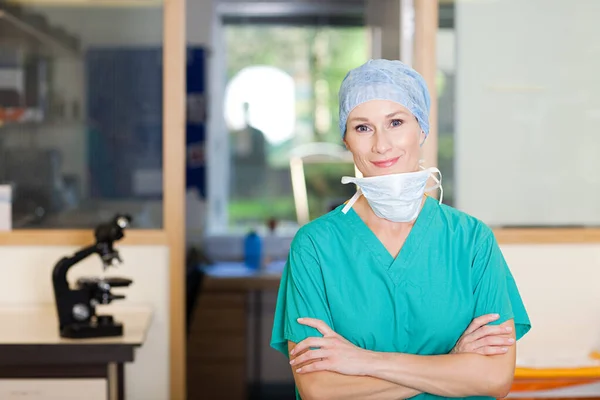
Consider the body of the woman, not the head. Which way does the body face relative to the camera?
toward the camera

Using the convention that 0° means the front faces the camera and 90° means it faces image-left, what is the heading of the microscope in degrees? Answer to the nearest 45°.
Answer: approximately 270°

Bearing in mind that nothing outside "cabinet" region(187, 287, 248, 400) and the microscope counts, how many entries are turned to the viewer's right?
1

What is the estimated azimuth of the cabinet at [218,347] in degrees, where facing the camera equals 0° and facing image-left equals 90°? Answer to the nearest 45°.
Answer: approximately 0°

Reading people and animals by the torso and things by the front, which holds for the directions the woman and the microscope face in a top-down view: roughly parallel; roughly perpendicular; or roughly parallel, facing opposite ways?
roughly perpendicular

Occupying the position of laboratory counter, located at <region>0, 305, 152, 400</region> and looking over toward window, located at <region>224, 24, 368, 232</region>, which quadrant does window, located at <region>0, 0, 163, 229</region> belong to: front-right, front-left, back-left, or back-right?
front-left

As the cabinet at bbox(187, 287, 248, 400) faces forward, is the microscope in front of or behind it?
in front

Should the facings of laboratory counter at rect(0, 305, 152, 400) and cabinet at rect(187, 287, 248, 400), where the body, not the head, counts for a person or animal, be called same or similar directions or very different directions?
same or similar directions

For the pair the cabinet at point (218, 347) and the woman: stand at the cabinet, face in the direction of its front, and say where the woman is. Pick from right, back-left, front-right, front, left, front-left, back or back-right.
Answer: front

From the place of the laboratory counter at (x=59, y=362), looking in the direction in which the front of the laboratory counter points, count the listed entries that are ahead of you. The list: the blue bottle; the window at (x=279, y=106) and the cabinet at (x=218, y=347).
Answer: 0

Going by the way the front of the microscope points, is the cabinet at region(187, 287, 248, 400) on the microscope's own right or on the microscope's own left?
on the microscope's own left

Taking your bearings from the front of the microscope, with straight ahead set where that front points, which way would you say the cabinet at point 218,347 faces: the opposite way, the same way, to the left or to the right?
to the right

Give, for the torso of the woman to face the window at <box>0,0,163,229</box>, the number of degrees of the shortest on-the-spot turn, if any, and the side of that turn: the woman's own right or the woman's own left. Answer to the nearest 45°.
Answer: approximately 135° to the woman's own right

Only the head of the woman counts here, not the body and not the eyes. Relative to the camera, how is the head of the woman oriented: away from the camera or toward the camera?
toward the camera

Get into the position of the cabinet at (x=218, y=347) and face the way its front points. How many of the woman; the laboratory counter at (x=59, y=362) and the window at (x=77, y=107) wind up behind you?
0

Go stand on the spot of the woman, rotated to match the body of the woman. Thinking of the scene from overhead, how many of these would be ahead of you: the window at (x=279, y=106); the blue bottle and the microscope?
0
